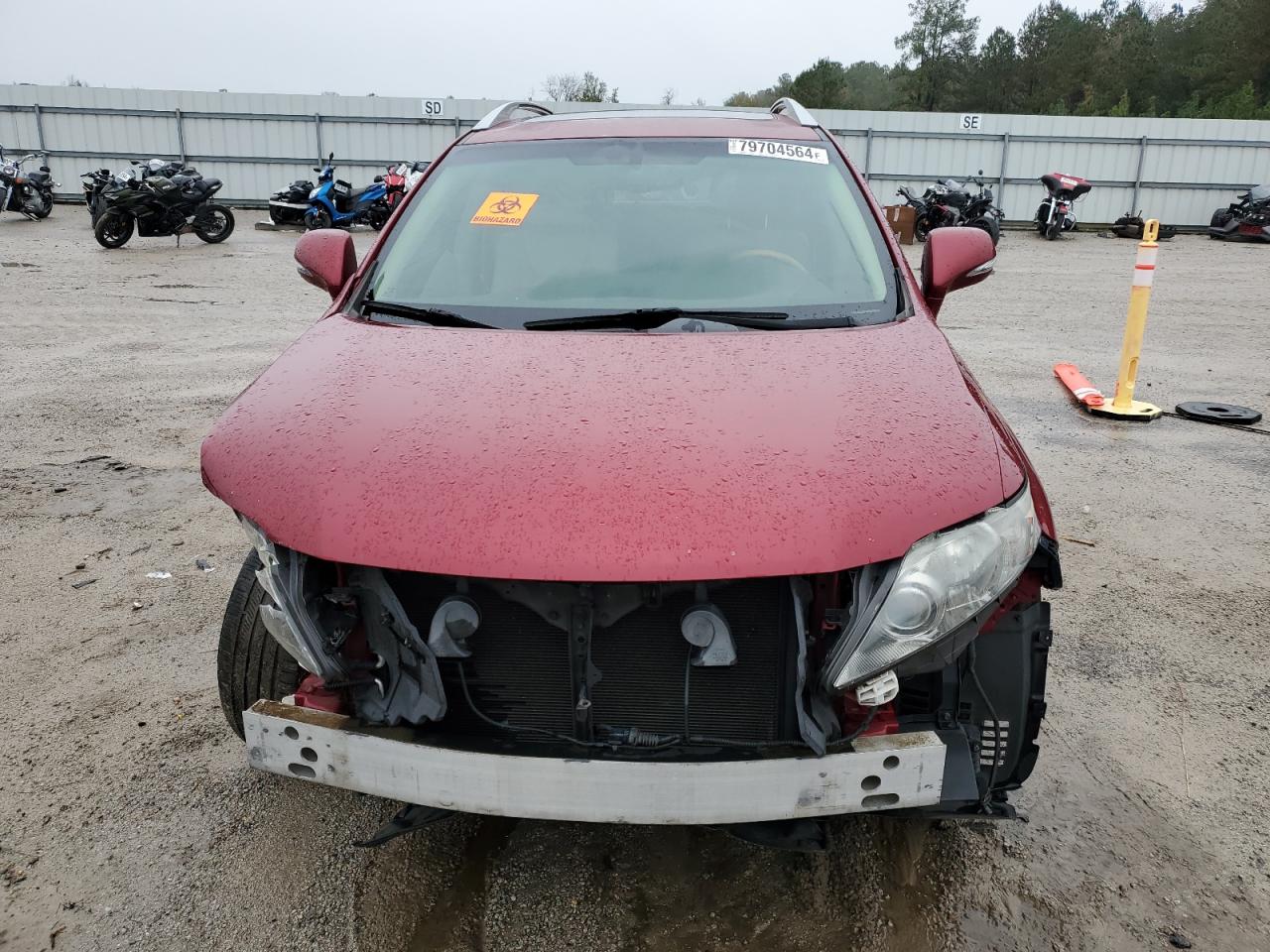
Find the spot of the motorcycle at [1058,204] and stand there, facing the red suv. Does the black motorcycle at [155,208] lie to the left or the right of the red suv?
right

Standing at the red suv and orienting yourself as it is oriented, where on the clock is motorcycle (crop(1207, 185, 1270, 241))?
The motorcycle is roughly at 7 o'clock from the red suv.

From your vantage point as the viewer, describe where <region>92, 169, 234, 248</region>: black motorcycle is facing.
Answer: facing to the left of the viewer

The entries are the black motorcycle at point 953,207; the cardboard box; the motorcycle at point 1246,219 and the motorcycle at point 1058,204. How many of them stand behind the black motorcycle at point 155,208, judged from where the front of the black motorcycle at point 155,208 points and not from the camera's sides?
4

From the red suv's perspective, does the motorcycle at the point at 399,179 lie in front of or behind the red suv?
behind

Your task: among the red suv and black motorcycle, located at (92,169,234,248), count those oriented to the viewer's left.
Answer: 1

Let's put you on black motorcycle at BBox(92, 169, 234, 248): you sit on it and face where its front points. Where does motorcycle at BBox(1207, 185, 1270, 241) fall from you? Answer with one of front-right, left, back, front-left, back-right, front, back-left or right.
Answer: back

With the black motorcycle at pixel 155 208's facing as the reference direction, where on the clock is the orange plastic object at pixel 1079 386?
The orange plastic object is roughly at 8 o'clock from the black motorcycle.

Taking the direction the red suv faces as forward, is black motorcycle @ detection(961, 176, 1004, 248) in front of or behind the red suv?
behind

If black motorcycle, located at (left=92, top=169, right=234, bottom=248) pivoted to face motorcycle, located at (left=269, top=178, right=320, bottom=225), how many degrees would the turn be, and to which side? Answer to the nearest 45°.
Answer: approximately 135° to its right

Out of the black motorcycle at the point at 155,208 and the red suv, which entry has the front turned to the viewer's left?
the black motorcycle

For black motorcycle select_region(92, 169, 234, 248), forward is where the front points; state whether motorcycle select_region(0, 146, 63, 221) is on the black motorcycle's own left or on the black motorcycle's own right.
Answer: on the black motorcycle's own right

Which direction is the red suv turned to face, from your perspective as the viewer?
facing the viewer
